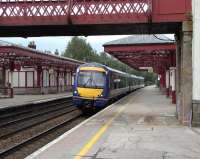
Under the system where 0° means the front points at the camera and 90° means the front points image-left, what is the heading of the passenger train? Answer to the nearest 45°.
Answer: approximately 45°

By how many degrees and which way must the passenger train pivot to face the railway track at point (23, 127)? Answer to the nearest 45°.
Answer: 0° — it already faces it
